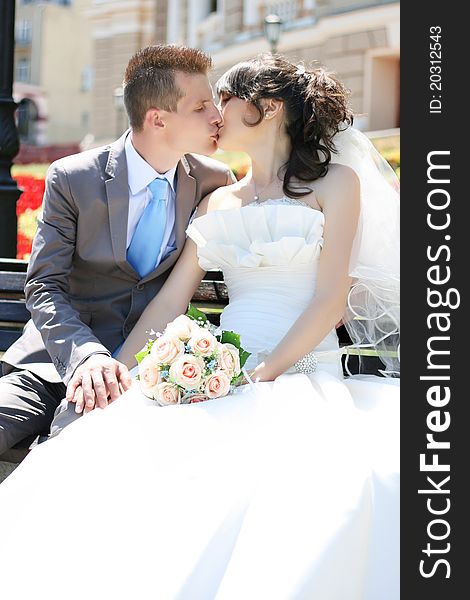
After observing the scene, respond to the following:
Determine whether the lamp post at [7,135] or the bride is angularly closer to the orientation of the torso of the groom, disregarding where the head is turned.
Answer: the bride

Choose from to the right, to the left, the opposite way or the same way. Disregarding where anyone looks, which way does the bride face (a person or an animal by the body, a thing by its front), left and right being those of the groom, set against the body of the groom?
to the right

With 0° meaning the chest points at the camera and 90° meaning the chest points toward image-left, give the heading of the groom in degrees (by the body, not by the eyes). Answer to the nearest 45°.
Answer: approximately 315°

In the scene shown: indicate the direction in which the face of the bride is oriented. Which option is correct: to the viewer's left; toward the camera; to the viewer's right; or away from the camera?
to the viewer's left

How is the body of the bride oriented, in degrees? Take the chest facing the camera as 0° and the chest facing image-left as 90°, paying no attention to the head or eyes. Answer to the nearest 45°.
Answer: approximately 45°

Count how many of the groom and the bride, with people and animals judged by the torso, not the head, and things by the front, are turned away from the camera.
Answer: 0

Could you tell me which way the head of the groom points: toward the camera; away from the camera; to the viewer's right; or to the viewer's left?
to the viewer's right
